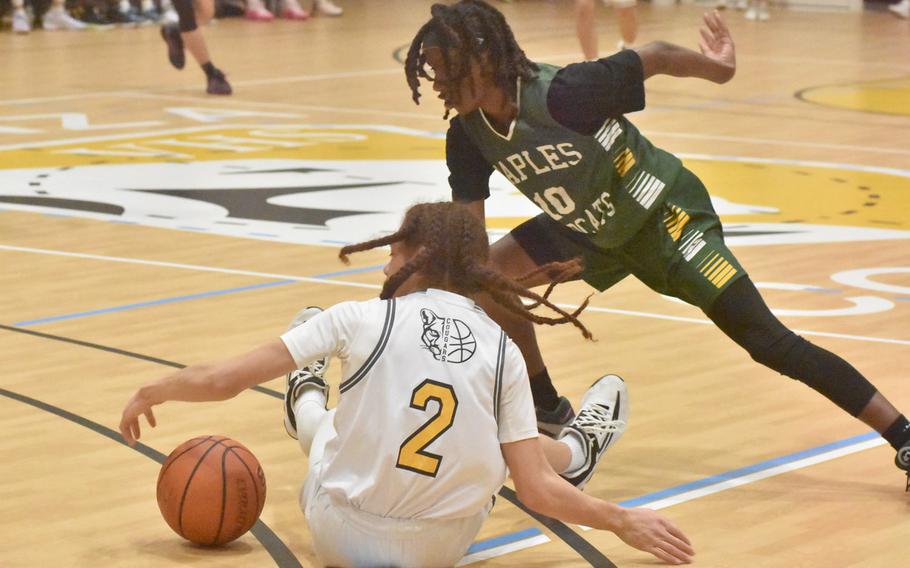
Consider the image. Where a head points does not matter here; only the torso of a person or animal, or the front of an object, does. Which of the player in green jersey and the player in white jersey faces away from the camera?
the player in white jersey

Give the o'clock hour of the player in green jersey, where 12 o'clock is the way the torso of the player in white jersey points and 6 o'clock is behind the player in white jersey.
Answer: The player in green jersey is roughly at 1 o'clock from the player in white jersey.

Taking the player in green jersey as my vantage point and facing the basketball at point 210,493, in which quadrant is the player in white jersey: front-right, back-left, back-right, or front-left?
front-left

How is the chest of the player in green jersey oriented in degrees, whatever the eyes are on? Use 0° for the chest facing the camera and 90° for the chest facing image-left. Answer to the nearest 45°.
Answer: approximately 45°

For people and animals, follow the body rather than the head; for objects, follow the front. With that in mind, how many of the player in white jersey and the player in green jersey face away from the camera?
1

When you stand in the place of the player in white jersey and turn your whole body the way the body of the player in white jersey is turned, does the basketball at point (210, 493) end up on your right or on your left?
on your left

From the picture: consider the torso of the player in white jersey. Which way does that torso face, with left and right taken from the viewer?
facing away from the viewer

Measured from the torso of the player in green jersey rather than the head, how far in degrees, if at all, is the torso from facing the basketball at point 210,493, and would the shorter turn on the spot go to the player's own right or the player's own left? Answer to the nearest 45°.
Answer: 0° — they already face it

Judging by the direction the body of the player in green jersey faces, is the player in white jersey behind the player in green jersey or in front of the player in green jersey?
in front

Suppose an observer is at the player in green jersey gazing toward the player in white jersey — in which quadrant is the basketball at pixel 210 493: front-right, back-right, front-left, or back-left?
front-right
